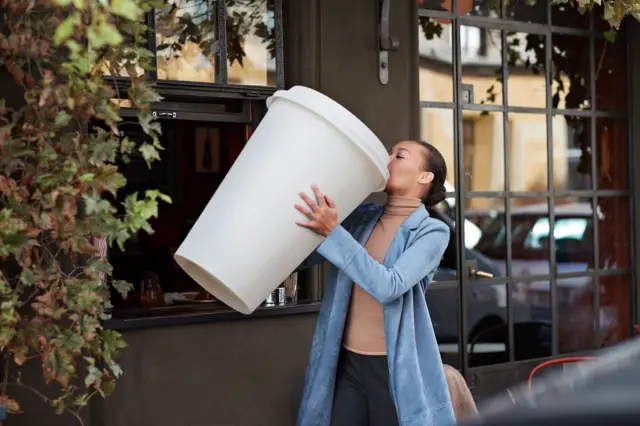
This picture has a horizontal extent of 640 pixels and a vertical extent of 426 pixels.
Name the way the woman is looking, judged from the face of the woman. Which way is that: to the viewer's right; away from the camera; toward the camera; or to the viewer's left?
to the viewer's left

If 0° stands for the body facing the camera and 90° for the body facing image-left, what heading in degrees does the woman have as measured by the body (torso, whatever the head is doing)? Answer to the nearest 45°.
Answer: approximately 45°
